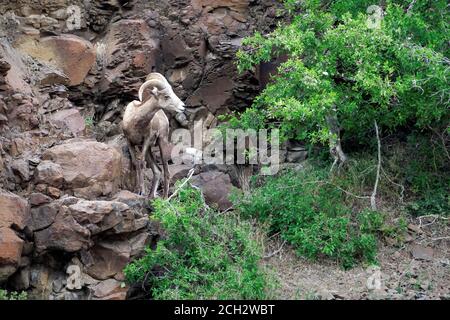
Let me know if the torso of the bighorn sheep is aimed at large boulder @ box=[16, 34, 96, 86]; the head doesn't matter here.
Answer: no
